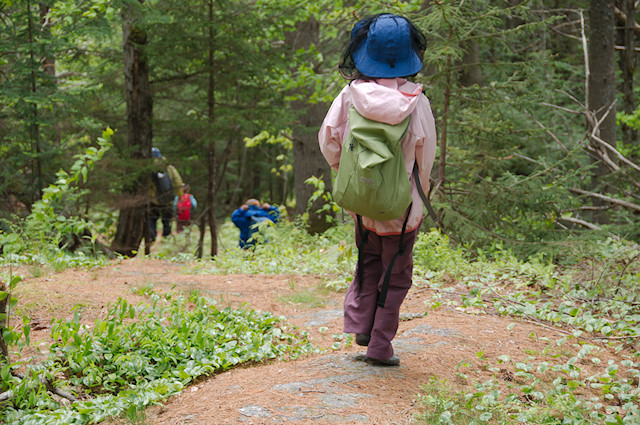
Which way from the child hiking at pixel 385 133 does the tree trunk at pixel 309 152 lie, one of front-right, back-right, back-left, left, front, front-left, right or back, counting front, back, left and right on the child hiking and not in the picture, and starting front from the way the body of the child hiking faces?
front

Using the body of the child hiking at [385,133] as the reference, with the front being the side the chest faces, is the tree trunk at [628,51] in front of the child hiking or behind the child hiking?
in front

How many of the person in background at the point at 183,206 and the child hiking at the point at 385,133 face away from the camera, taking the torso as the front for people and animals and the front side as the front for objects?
2

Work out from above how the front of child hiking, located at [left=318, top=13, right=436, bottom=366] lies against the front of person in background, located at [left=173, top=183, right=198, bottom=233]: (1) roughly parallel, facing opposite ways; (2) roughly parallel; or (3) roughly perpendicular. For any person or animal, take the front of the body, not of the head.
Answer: roughly parallel

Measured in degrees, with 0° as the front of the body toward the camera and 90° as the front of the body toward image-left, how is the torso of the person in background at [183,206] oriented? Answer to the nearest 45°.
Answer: approximately 180°

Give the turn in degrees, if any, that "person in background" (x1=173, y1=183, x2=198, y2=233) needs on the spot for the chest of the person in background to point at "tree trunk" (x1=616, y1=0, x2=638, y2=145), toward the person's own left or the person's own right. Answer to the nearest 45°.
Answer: approximately 90° to the person's own right

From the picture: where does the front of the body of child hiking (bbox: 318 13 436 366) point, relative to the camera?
away from the camera

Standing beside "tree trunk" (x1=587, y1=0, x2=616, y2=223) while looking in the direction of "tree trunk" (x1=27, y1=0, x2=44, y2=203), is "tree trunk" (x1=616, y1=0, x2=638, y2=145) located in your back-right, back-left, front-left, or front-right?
back-right

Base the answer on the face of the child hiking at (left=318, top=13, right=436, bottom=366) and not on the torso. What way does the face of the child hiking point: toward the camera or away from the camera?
away from the camera

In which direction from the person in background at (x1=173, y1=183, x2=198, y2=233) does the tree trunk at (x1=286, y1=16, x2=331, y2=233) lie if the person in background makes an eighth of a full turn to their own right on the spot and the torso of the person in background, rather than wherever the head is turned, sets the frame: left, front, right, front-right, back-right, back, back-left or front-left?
front-right

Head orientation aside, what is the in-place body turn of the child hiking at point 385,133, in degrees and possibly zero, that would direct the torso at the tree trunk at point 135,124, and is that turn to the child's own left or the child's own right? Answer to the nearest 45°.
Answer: approximately 45° to the child's own left
